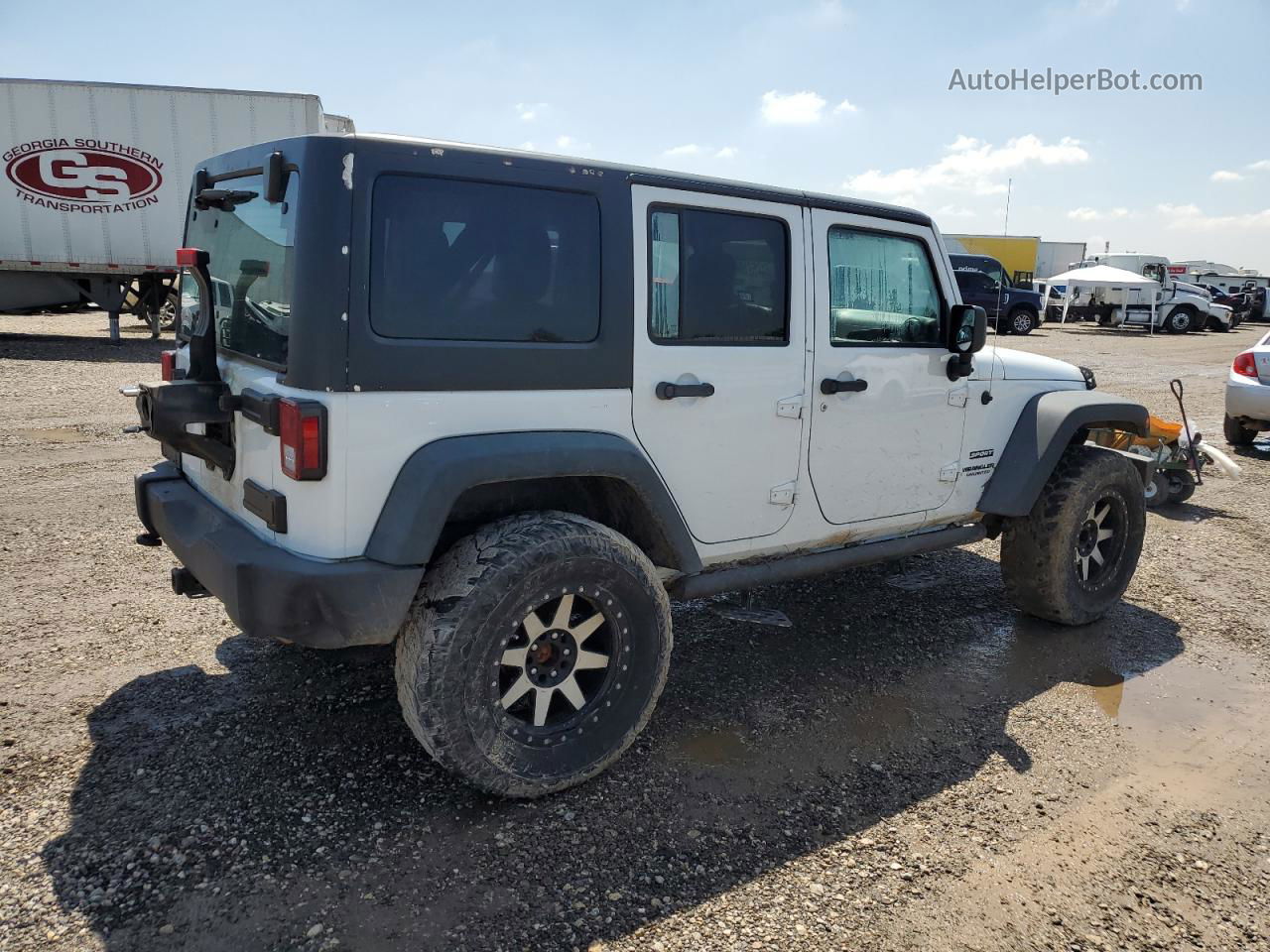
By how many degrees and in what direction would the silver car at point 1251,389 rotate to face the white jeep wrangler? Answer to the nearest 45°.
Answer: approximately 180°

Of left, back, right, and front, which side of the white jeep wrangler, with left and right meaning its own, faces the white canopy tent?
front

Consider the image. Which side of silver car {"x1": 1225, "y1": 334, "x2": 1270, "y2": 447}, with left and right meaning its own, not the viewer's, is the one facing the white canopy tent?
front

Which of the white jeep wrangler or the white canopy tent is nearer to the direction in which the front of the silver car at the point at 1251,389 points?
the white canopy tent

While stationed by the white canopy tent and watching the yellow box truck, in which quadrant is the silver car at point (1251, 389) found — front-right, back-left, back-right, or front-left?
back-left

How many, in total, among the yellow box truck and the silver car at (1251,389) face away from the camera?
1

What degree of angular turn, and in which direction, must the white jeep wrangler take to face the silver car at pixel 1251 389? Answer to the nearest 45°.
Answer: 0° — it already faces it

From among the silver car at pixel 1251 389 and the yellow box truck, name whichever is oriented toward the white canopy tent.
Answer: the silver car

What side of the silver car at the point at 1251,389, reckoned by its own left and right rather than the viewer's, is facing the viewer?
back

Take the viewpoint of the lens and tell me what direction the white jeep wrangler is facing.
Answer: facing away from the viewer and to the right of the viewer
